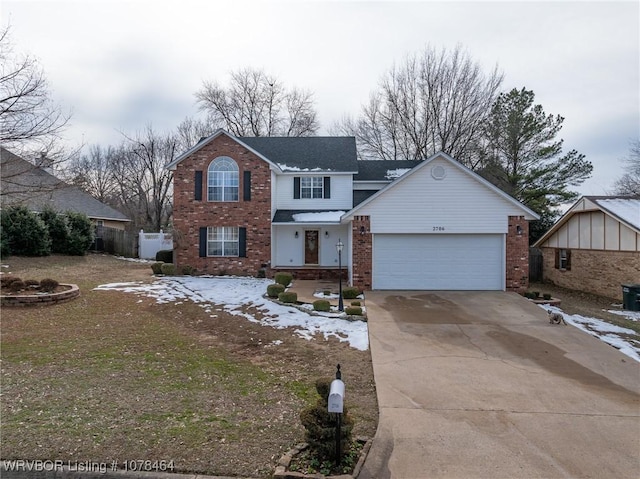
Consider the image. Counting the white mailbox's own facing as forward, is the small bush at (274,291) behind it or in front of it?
behind

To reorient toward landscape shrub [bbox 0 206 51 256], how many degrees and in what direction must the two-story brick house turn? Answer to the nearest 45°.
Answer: approximately 90° to its right

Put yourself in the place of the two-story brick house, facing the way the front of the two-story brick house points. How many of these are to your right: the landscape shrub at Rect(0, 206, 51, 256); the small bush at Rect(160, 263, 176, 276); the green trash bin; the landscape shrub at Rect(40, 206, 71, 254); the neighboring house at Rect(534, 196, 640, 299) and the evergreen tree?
3

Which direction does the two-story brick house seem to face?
toward the camera

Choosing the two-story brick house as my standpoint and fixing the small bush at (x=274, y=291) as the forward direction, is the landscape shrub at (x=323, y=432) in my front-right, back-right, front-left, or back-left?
front-left

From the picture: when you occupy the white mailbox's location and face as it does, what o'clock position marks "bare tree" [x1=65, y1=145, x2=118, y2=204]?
The bare tree is roughly at 5 o'clock from the white mailbox.

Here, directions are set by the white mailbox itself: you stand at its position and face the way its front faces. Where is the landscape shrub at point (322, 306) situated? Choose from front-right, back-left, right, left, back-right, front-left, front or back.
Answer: back

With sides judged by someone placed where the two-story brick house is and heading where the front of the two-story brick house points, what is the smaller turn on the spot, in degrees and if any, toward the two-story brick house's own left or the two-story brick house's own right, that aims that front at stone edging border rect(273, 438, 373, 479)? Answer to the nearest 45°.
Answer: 0° — it already faces it

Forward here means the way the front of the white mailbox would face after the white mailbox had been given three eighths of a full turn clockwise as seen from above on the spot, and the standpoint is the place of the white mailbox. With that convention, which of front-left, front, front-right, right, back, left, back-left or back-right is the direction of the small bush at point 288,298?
front-right

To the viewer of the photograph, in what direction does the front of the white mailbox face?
facing the viewer

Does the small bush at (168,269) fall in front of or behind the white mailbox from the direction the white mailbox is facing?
behind

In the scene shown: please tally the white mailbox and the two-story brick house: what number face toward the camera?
2

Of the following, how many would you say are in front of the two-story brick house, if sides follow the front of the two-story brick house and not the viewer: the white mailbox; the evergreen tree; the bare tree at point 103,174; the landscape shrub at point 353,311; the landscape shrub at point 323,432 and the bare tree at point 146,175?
3

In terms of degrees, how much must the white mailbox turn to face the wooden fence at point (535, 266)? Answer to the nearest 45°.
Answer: approximately 135° to its left

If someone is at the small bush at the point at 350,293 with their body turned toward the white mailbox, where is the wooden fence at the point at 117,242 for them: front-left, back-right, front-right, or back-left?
back-right

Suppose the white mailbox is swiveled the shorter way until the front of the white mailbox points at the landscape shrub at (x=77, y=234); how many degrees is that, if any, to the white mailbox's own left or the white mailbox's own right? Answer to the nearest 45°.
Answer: approximately 135° to the white mailbox's own right

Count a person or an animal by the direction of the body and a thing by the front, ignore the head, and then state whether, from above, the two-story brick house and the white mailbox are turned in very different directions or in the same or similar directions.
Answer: same or similar directions

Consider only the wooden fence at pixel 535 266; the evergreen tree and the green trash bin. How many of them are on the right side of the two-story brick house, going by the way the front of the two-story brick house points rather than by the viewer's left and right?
0
